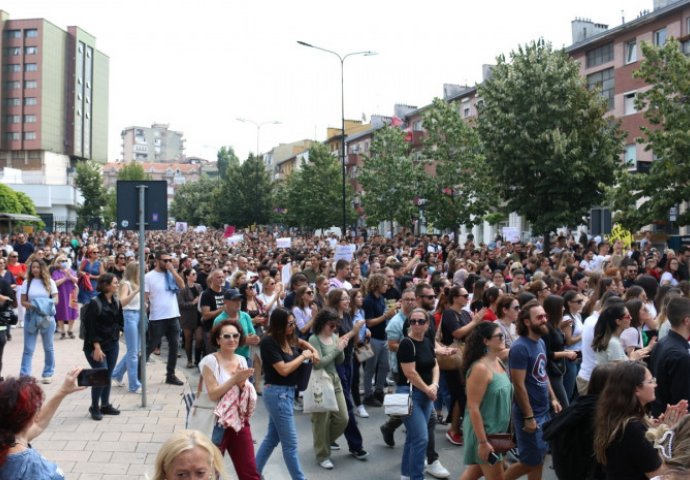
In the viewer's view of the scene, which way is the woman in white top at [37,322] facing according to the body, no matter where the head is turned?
toward the camera

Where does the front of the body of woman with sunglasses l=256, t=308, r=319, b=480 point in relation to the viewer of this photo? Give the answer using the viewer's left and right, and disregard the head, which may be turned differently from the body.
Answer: facing the viewer and to the right of the viewer

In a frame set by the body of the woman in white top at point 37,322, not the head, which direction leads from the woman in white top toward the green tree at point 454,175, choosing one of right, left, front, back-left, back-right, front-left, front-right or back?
back-left

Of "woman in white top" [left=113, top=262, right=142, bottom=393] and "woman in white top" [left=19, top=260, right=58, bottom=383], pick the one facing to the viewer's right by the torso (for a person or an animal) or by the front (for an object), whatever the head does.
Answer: "woman in white top" [left=113, top=262, right=142, bottom=393]

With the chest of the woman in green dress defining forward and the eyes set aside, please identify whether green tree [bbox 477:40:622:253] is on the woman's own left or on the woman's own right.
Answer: on the woman's own left

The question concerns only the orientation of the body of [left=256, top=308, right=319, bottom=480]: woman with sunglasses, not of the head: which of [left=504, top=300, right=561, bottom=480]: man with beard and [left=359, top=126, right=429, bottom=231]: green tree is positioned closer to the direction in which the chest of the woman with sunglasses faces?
the man with beard
